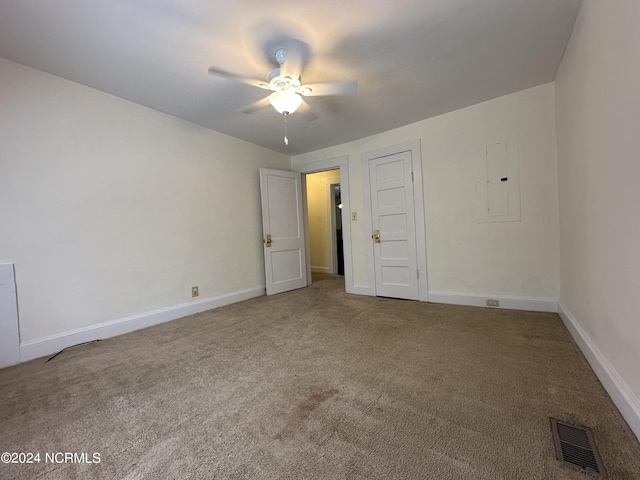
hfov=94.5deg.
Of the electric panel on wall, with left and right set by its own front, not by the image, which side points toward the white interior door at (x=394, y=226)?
right

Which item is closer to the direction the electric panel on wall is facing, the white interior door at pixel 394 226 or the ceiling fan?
the ceiling fan

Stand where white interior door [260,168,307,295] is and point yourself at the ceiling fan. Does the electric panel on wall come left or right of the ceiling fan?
left

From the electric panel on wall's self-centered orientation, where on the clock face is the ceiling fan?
The ceiling fan is roughly at 1 o'clock from the electric panel on wall.

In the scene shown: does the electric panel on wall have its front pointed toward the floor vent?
yes

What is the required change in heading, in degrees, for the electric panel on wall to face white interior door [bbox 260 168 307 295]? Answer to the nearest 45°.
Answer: approximately 90° to its right

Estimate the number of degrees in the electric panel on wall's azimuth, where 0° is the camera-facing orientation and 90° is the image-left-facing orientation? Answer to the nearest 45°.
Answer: approximately 0°

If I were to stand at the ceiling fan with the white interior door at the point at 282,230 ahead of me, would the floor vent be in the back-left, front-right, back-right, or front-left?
back-right

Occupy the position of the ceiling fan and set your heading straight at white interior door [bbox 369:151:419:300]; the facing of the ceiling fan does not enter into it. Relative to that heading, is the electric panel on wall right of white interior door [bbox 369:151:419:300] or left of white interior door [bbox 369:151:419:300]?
right

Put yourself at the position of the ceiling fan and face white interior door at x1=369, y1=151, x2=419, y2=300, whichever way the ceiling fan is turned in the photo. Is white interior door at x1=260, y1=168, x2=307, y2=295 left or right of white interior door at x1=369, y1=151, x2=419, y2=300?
left
